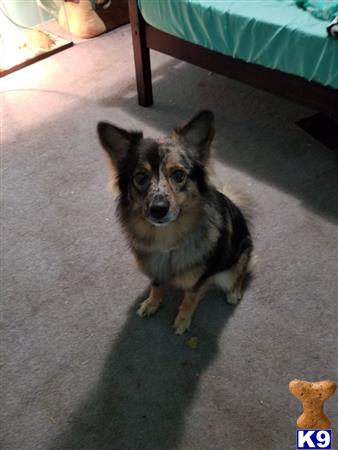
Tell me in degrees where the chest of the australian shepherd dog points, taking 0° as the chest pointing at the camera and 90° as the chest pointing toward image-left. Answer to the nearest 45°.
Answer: approximately 45°

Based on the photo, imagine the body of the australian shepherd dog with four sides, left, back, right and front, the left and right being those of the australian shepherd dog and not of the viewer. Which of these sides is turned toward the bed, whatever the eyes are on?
back

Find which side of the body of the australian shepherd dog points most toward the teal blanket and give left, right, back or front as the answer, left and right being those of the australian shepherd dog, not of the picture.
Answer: back
